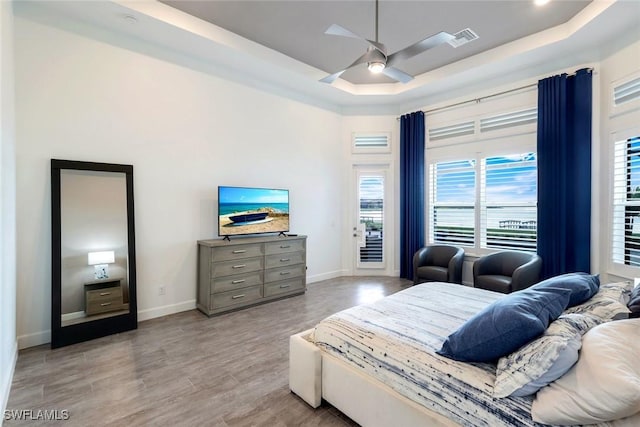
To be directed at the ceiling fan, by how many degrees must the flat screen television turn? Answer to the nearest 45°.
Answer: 0° — it already faces it

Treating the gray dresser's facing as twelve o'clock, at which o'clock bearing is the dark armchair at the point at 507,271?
The dark armchair is roughly at 11 o'clock from the gray dresser.

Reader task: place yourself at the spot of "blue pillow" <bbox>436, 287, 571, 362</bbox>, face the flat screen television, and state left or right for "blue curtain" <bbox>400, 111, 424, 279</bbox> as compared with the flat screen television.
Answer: right

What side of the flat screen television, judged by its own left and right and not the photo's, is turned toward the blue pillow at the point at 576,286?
front

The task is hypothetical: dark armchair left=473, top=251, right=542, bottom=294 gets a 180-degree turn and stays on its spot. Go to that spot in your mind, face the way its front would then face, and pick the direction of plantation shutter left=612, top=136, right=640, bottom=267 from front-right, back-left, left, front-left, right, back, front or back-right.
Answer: front-right

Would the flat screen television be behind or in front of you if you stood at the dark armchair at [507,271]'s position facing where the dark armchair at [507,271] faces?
in front

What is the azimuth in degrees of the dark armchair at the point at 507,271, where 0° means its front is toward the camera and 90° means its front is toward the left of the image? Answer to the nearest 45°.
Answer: approximately 45°

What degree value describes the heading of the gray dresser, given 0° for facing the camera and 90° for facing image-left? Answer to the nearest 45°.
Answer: approximately 315°

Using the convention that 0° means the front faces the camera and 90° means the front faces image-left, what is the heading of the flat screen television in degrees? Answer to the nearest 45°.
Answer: approximately 315°

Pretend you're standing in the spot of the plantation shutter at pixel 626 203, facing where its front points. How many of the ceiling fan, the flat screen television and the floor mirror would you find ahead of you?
3

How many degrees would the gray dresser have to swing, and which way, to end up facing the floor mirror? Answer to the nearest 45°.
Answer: approximately 135° to its right

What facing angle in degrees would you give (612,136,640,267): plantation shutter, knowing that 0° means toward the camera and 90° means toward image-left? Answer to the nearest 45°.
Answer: approximately 45°

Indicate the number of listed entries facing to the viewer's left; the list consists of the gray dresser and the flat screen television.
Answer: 0
